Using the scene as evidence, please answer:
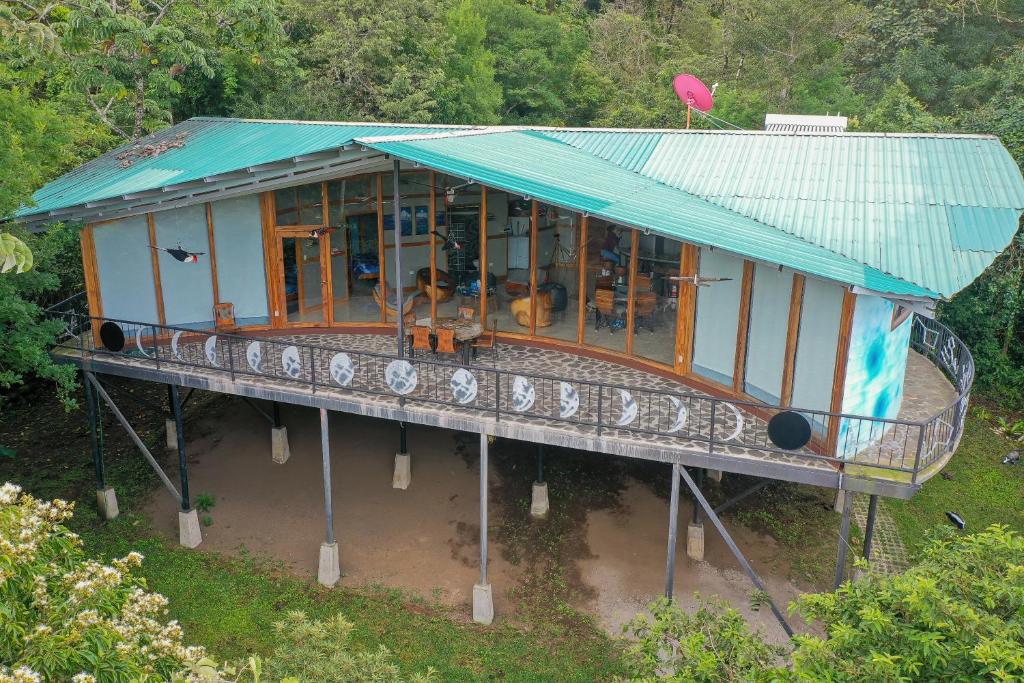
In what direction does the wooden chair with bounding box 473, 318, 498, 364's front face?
to the viewer's left

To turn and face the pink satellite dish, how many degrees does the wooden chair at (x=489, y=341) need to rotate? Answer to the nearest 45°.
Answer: approximately 135° to its right

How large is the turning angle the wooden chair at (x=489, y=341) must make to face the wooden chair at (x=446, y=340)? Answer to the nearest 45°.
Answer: approximately 45° to its left

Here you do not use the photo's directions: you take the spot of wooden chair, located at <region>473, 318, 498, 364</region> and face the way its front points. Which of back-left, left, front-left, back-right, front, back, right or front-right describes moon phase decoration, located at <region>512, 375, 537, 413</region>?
left

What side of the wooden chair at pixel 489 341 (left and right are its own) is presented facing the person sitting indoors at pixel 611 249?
right

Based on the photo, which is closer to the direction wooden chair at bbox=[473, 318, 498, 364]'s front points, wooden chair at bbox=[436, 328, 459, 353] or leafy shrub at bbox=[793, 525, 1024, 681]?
the wooden chair

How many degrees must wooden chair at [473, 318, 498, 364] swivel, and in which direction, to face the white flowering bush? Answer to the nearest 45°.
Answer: approximately 90° to its left

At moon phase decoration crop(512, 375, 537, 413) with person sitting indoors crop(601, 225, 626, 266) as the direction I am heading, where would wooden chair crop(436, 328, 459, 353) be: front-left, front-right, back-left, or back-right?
front-left

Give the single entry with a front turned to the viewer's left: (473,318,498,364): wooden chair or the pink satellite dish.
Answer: the wooden chair

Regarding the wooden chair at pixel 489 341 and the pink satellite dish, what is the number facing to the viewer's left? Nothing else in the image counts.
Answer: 1

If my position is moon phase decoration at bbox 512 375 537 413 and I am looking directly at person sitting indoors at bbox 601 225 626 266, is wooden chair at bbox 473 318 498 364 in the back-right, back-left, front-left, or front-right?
front-left
